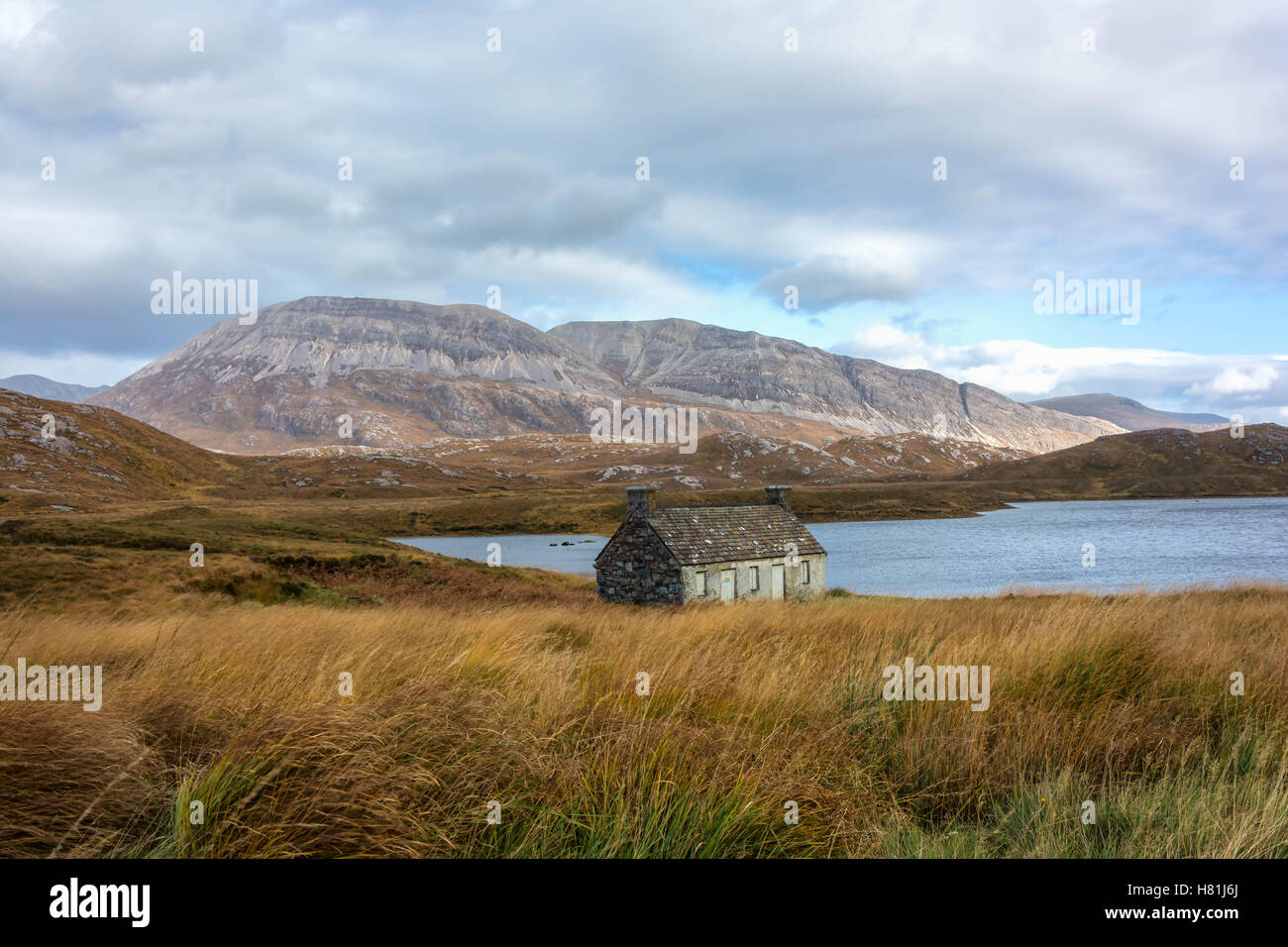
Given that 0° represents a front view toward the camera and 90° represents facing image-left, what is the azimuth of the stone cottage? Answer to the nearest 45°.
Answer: approximately 315°
